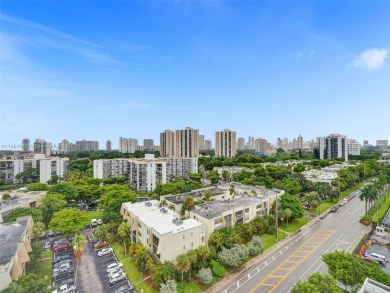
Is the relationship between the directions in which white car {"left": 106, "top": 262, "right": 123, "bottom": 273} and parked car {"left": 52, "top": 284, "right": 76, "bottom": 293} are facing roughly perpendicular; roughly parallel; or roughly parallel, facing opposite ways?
roughly parallel, facing opposite ways

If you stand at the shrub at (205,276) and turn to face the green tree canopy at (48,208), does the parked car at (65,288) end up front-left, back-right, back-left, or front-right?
front-left

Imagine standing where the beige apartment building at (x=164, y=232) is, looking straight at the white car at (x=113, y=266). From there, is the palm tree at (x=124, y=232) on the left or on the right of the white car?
right

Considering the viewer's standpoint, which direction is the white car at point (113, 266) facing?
facing away from the viewer and to the right of the viewer

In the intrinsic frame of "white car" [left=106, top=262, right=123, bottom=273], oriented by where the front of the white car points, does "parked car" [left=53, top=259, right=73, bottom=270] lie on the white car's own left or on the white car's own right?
on the white car's own left

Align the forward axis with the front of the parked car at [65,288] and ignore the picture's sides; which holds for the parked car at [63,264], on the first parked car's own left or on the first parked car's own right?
on the first parked car's own right

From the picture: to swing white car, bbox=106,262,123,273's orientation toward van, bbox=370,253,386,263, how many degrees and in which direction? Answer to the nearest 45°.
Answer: approximately 45° to its right

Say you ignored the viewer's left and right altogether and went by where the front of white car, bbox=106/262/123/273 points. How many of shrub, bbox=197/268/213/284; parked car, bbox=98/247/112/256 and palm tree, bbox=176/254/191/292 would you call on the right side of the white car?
2

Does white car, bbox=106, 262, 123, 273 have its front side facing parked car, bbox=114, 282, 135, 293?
no
